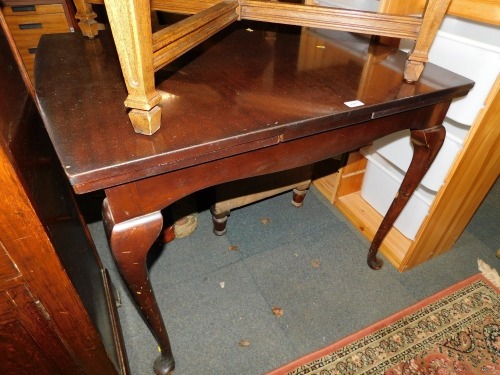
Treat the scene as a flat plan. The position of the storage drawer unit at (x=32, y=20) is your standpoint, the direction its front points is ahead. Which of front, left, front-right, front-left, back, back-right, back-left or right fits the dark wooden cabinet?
front

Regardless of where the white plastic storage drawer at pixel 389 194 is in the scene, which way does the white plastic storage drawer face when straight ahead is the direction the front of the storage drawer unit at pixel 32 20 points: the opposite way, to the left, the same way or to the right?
to the right

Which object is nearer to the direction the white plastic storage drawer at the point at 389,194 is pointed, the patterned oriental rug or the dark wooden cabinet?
the dark wooden cabinet

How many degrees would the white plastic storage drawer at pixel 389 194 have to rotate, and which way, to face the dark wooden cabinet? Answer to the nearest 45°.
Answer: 0° — it already faces it

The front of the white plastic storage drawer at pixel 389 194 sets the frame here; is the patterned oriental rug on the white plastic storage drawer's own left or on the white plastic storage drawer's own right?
on the white plastic storage drawer's own left

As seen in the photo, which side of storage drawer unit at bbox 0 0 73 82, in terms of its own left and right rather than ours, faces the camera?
front

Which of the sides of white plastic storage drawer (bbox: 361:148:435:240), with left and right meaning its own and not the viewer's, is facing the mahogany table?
front

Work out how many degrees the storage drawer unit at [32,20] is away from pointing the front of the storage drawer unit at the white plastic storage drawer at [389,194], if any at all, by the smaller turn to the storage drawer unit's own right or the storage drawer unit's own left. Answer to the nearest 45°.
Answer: approximately 45° to the storage drawer unit's own left

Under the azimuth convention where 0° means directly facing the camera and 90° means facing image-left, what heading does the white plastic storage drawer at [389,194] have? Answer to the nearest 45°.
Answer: approximately 45°

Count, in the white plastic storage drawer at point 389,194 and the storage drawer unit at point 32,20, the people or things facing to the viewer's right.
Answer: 0

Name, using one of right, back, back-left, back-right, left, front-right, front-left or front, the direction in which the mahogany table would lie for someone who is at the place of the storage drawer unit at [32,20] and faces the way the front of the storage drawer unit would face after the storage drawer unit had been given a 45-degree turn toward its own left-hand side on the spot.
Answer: front-right
